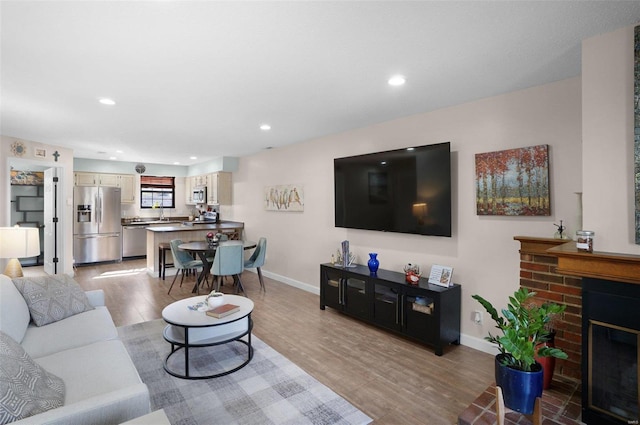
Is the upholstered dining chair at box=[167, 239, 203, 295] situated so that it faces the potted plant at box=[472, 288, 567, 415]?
no

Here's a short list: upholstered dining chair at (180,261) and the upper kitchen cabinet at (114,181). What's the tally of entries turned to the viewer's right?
1

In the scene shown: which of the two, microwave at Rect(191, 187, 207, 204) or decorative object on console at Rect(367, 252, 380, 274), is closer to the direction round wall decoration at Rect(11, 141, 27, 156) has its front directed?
the decorative object on console

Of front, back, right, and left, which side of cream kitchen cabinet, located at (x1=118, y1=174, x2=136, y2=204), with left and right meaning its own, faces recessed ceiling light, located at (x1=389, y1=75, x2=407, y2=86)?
front

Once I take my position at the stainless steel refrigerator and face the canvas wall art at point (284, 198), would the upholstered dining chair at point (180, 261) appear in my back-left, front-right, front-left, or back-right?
front-right

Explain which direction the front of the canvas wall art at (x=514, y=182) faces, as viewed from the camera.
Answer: facing the viewer and to the left of the viewer

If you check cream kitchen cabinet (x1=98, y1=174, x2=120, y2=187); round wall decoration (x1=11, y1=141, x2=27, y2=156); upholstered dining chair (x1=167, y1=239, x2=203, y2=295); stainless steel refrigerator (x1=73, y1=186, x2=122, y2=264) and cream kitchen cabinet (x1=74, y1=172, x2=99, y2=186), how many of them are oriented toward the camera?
4

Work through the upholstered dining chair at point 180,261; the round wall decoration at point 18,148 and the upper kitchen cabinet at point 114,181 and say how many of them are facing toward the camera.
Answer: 2

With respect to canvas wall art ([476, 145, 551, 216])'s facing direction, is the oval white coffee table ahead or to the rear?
ahead

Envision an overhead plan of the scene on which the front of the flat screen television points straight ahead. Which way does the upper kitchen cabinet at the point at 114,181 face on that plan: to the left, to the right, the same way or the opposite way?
to the left

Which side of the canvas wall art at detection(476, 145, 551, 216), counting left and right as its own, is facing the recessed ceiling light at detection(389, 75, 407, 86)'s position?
front

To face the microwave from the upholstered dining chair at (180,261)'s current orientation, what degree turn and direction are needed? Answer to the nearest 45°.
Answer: approximately 90° to its left

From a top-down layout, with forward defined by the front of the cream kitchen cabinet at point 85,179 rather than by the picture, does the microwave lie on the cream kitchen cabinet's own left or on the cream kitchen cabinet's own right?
on the cream kitchen cabinet's own left

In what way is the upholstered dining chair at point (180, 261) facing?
to the viewer's right

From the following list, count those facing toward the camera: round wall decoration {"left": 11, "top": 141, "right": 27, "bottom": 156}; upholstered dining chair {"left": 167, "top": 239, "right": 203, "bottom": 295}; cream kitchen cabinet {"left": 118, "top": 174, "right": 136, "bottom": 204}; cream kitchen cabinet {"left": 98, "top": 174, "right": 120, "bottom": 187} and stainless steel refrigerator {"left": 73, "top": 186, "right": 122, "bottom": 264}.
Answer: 4

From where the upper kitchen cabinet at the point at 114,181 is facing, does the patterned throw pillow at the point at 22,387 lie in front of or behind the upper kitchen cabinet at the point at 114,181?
in front

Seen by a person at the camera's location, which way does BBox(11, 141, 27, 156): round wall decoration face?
facing the viewer

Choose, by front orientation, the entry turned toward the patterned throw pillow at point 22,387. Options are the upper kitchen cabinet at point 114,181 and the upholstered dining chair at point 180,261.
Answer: the upper kitchen cabinet

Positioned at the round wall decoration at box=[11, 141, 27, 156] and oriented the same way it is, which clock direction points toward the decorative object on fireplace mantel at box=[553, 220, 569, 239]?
The decorative object on fireplace mantel is roughly at 11 o'clock from the round wall decoration.

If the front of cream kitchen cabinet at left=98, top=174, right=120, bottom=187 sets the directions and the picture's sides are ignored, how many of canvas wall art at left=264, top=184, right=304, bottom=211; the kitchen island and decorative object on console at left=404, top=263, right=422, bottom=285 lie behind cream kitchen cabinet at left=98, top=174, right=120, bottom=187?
0

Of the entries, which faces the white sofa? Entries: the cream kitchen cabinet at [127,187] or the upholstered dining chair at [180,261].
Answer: the cream kitchen cabinet

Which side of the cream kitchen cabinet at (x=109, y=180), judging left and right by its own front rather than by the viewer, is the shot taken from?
front

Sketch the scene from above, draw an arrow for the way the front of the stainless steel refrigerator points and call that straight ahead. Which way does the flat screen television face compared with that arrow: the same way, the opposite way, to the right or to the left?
to the right

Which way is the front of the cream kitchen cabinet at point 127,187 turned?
toward the camera
